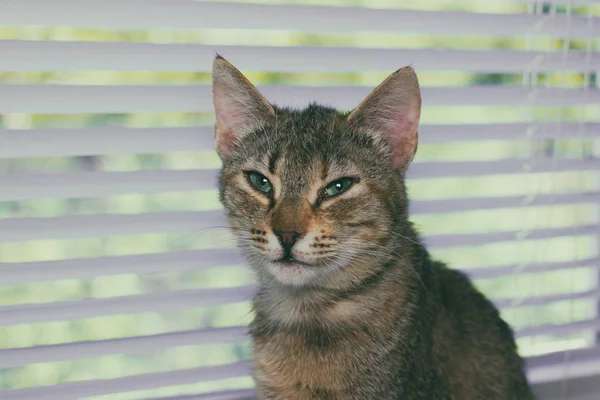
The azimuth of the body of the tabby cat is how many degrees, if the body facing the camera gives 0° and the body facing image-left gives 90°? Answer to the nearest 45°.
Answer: approximately 45°
